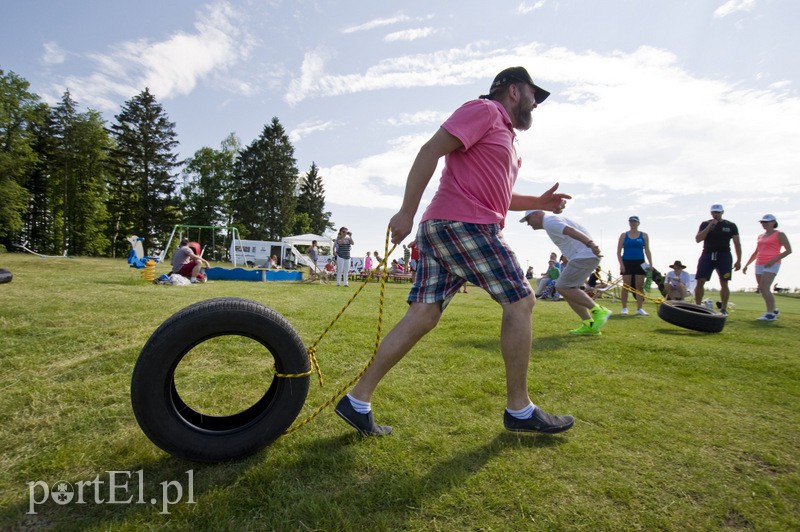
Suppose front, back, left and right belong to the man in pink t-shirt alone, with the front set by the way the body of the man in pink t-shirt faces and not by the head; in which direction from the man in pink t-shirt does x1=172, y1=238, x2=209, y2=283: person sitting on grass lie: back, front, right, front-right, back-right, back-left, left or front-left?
back-left

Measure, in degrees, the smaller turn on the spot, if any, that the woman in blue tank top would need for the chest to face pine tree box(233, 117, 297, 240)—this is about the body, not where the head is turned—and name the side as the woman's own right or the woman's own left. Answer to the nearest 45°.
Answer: approximately 135° to the woman's own right

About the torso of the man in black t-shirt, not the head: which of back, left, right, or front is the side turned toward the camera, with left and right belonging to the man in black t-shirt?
front

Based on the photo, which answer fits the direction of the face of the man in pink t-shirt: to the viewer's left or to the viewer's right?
to the viewer's right

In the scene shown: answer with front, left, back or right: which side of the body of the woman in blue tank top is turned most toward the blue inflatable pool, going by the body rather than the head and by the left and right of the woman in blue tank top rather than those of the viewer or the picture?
right

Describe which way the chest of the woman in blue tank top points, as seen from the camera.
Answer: toward the camera

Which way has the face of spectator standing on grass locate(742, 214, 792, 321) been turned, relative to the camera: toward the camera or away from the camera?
toward the camera

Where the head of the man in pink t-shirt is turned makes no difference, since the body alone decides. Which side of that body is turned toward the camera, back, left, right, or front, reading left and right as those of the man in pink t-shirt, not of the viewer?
right

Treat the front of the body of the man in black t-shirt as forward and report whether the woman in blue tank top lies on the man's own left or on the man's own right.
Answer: on the man's own right

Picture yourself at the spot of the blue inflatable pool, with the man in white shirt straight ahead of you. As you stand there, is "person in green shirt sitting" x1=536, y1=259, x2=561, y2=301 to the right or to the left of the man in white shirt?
left

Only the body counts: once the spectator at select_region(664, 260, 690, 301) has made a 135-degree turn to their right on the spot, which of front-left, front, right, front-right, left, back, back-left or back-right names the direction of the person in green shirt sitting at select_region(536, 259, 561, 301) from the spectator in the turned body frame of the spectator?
front-left

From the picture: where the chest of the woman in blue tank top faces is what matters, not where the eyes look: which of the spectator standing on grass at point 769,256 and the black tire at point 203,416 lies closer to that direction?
the black tire

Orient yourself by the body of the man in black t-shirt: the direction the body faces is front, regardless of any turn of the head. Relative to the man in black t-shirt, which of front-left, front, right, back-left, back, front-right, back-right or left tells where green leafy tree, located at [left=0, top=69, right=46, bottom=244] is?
right

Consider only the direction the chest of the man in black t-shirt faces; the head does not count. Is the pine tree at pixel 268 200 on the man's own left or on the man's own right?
on the man's own right

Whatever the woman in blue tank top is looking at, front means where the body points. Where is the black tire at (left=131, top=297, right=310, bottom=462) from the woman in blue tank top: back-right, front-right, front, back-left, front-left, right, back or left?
front

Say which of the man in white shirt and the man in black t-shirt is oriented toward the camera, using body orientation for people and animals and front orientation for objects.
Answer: the man in black t-shirt
